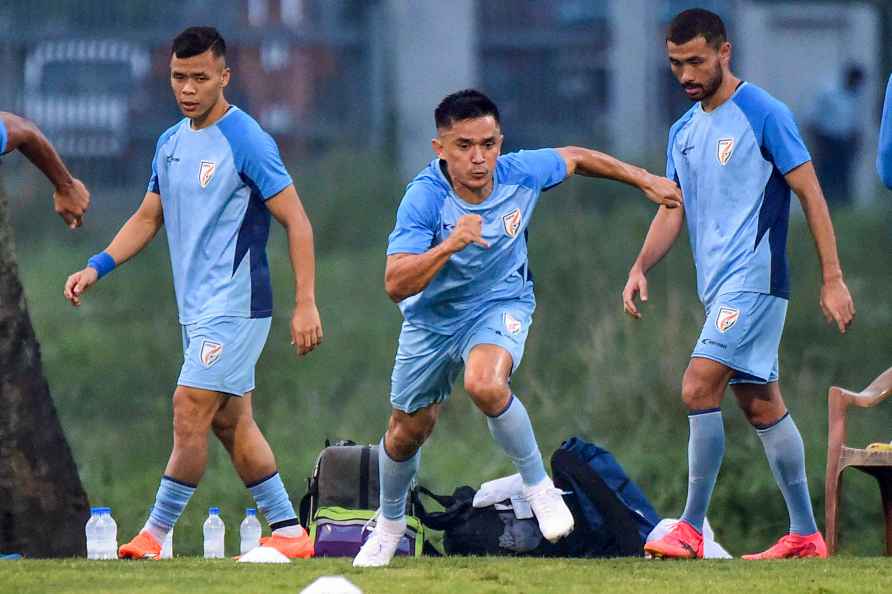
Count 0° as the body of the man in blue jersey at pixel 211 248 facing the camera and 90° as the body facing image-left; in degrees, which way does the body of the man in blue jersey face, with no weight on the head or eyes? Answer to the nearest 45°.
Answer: approximately 45°

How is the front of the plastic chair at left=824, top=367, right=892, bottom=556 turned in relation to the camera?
facing to the left of the viewer

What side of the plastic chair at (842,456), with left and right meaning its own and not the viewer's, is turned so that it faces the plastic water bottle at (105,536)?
front

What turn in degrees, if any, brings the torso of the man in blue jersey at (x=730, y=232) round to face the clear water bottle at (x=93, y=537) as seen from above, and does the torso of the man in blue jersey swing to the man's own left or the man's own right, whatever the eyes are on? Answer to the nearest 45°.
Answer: approximately 45° to the man's own right

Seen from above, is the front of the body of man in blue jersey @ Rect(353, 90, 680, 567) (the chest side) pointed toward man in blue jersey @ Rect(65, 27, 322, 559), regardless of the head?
no

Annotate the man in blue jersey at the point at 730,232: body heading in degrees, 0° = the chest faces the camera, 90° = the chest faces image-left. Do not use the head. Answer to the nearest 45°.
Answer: approximately 45°

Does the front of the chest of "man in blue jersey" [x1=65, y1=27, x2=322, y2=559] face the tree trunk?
no

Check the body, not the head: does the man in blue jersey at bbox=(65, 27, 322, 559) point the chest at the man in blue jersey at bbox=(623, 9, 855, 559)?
no

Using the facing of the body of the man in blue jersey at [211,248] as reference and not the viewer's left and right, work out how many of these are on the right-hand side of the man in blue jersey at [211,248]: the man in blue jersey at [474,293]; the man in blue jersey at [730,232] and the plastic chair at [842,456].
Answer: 0

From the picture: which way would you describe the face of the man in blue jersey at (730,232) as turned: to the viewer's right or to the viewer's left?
to the viewer's left

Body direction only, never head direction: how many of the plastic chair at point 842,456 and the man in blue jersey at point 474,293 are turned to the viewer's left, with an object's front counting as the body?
1
